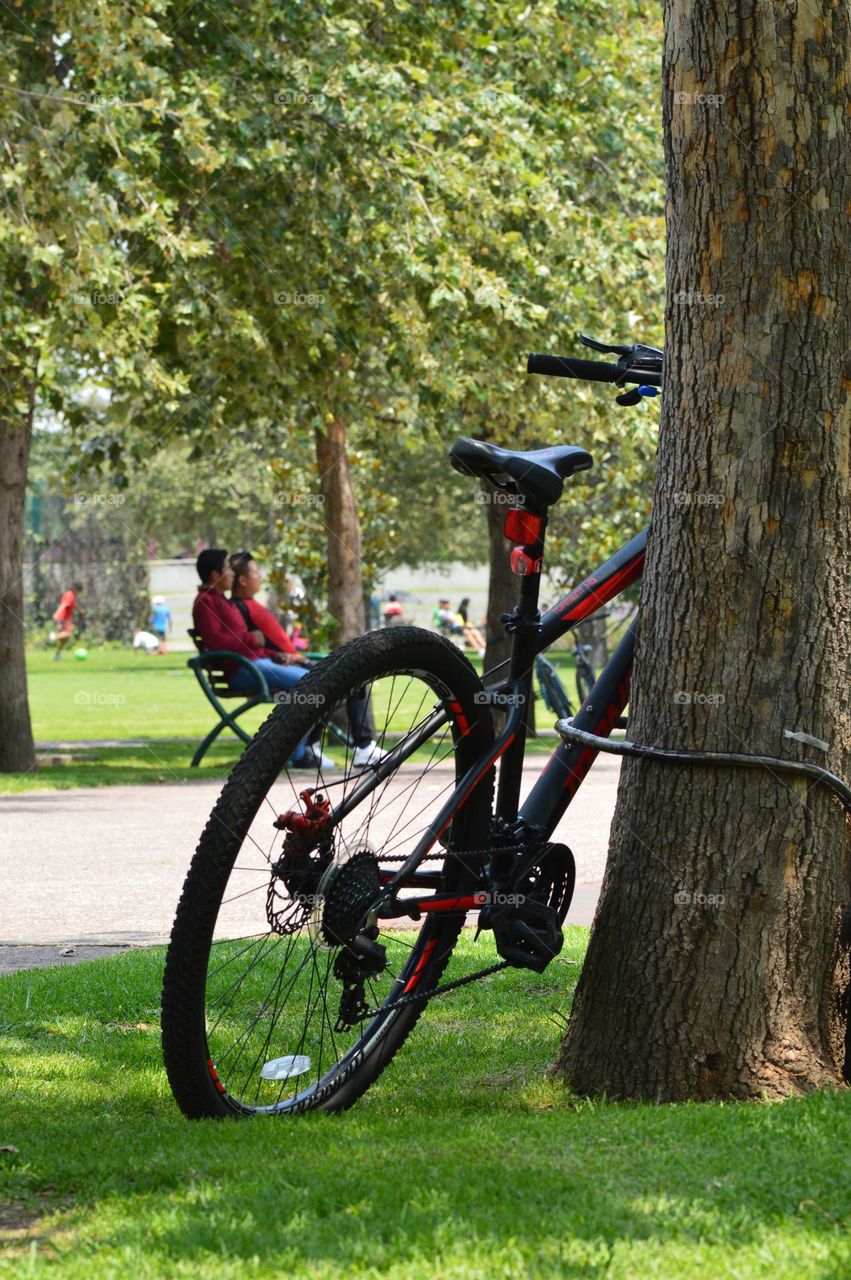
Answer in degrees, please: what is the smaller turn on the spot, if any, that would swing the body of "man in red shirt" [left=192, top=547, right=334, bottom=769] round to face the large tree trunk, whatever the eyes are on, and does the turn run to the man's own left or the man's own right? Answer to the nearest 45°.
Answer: approximately 90° to the man's own right

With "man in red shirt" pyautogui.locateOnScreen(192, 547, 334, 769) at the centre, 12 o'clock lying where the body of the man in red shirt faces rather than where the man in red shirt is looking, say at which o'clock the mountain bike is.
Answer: The mountain bike is roughly at 3 o'clock from the man in red shirt.

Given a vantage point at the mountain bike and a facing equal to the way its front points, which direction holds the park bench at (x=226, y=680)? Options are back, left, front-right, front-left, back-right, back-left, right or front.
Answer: front-left

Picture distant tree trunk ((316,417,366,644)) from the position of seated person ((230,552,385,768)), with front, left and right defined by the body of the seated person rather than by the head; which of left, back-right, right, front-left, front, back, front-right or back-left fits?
left

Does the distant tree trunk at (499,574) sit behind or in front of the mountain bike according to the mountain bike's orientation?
in front

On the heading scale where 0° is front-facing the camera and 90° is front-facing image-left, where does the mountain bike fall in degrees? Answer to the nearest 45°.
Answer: approximately 225°

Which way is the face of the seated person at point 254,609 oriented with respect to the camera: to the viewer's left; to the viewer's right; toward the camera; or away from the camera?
to the viewer's right

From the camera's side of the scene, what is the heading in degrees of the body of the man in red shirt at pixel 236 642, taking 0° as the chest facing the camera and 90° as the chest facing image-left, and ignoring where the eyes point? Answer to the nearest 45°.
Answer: approximately 270°

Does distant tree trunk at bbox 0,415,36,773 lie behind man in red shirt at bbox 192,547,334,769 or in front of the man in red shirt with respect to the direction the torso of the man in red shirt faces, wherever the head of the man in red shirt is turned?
behind

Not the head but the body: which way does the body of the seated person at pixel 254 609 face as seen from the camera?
to the viewer's right

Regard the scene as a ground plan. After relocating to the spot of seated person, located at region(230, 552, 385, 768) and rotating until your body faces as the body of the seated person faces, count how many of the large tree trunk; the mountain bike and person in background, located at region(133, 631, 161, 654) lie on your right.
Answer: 2

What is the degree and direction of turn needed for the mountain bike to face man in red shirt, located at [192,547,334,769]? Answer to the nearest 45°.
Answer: approximately 45° to its left

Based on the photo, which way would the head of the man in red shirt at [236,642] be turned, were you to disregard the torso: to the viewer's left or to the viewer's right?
to the viewer's right

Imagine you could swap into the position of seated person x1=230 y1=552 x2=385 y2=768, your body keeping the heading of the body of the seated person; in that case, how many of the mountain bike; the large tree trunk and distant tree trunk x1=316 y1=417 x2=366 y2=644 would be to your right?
2

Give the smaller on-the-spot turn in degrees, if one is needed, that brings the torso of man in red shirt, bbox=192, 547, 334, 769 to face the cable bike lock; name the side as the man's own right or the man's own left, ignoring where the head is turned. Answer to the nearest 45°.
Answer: approximately 90° to the man's own right

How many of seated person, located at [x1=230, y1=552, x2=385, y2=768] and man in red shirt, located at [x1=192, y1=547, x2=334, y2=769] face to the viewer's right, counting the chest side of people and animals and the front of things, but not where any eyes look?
2
